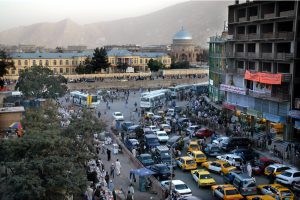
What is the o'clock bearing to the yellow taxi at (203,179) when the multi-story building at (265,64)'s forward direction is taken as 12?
The yellow taxi is roughly at 11 o'clock from the multi-story building.

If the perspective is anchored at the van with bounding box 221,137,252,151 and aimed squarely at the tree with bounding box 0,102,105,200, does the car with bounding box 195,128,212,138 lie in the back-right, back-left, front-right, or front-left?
back-right

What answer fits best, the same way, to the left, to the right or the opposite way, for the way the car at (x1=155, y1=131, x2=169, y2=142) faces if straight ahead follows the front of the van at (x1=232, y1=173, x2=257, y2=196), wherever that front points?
the opposite way

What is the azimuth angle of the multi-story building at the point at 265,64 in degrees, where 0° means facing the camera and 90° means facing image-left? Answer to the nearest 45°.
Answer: approximately 45°

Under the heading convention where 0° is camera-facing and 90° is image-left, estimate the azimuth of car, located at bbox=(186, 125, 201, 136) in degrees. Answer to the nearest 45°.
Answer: approximately 45°

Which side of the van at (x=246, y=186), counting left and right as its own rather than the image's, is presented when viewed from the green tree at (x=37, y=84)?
front

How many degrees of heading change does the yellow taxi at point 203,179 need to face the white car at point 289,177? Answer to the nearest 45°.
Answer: approximately 45° to its left

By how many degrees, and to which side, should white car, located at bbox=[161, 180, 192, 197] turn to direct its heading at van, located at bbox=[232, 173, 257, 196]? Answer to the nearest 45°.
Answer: approximately 45° to its left

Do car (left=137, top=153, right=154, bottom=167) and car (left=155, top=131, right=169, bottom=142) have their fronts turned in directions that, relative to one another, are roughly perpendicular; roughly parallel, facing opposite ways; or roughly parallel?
roughly parallel

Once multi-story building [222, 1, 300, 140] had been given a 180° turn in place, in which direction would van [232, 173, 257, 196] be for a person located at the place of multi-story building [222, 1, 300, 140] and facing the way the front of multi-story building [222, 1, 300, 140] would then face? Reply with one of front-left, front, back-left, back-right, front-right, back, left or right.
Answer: back-right

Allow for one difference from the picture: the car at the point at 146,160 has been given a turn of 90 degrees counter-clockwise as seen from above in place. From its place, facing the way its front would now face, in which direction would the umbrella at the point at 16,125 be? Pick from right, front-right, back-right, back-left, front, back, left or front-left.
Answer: back-left

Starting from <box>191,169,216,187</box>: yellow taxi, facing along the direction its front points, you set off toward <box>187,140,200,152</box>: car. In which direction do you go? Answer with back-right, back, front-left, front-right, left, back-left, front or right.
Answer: back-left
